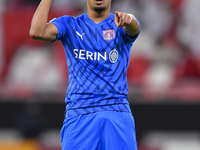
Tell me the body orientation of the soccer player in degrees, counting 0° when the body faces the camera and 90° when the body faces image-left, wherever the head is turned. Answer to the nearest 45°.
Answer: approximately 0°
